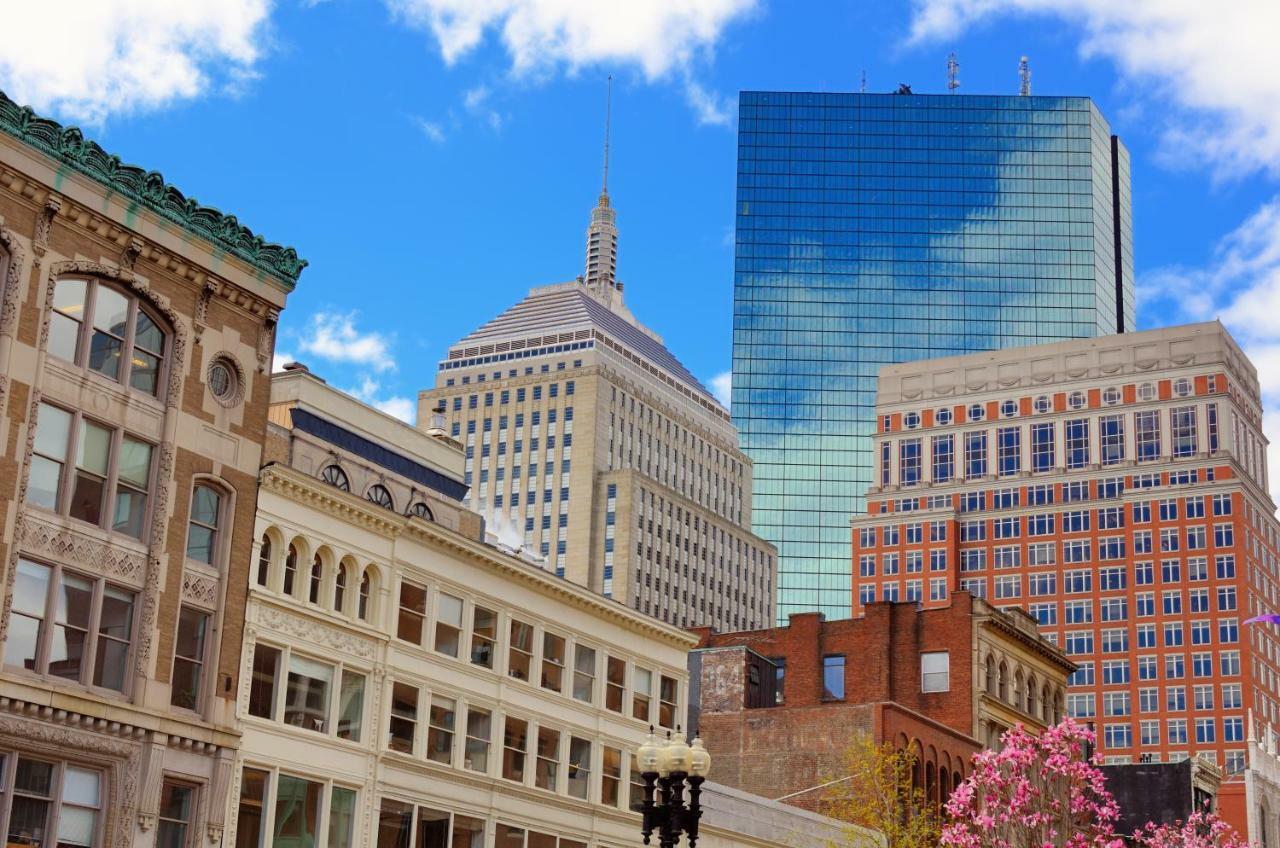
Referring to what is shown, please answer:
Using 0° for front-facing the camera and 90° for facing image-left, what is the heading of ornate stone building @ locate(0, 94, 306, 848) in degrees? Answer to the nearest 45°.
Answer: approximately 315°

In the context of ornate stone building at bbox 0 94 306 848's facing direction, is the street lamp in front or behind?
in front
